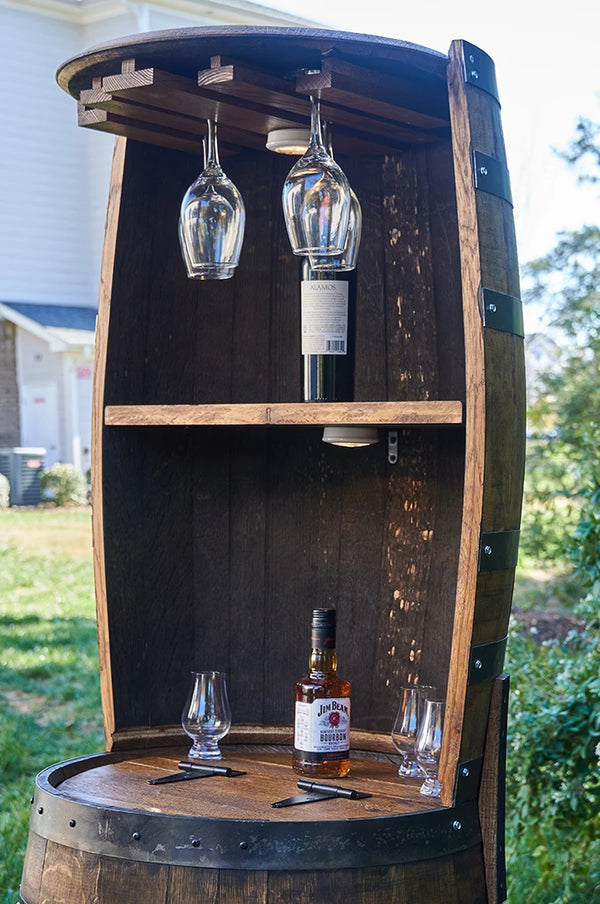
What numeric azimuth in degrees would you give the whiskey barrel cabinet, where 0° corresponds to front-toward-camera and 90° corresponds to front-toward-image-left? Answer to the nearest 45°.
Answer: approximately 45°

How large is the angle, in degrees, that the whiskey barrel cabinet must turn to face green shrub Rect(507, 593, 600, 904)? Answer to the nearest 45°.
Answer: approximately 180°

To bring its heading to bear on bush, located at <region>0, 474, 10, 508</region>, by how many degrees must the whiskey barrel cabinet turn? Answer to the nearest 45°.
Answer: approximately 135° to its right

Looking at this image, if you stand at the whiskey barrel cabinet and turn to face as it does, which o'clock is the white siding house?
The white siding house is roughly at 4 o'clock from the whiskey barrel cabinet.

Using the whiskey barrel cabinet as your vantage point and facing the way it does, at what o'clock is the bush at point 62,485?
The bush is roughly at 4 o'clock from the whiskey barrel cabinet.
